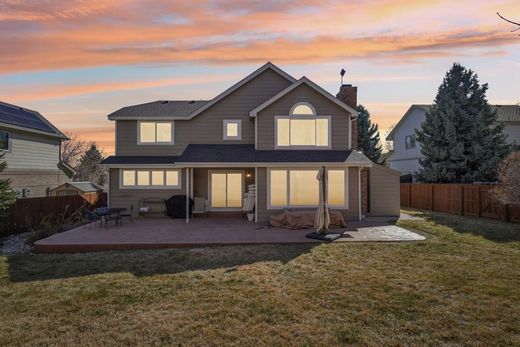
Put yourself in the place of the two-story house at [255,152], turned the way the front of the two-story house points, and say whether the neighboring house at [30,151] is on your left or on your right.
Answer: on your left

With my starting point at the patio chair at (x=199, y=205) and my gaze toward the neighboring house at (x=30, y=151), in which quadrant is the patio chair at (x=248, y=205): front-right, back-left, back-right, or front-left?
back-right

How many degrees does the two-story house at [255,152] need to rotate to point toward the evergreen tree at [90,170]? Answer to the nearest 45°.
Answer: approximately 45° to its left

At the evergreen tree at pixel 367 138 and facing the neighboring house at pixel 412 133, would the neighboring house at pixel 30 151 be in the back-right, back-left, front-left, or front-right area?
back-right

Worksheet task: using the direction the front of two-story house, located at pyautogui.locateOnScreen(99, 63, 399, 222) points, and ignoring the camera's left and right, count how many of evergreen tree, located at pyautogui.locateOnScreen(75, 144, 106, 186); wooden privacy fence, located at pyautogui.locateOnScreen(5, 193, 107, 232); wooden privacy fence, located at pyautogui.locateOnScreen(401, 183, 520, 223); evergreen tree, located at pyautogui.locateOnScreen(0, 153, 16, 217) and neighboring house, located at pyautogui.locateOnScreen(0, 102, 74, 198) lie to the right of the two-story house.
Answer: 1

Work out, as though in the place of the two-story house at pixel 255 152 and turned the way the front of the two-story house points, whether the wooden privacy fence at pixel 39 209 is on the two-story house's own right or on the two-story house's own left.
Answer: on the two-story house's own left

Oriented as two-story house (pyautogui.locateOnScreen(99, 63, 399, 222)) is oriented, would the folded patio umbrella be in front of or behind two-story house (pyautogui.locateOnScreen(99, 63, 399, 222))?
behind

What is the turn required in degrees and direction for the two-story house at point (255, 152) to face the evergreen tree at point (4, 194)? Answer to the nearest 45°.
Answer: approximately 135° to its left

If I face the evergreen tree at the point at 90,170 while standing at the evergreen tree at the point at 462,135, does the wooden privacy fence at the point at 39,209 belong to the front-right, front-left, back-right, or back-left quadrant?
front-left

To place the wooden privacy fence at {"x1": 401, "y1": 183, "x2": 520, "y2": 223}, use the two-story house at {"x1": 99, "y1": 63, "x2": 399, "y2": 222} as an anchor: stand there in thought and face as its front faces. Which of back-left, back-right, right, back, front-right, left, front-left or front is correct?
right

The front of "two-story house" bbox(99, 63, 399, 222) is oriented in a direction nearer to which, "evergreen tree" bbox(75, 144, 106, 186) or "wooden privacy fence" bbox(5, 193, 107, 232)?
the evergreen tree

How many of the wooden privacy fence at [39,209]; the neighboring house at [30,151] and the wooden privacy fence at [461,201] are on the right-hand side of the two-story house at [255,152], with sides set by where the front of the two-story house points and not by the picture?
1

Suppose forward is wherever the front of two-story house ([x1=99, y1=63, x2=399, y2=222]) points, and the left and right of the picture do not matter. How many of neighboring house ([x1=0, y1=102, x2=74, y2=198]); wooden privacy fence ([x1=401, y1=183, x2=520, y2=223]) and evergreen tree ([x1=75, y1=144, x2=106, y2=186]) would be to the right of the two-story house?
1

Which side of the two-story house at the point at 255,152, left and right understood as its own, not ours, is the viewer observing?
back

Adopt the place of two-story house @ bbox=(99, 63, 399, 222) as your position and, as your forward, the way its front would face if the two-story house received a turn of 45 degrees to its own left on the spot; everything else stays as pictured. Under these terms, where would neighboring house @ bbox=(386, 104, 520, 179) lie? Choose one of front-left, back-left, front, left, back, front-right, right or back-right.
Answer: right
